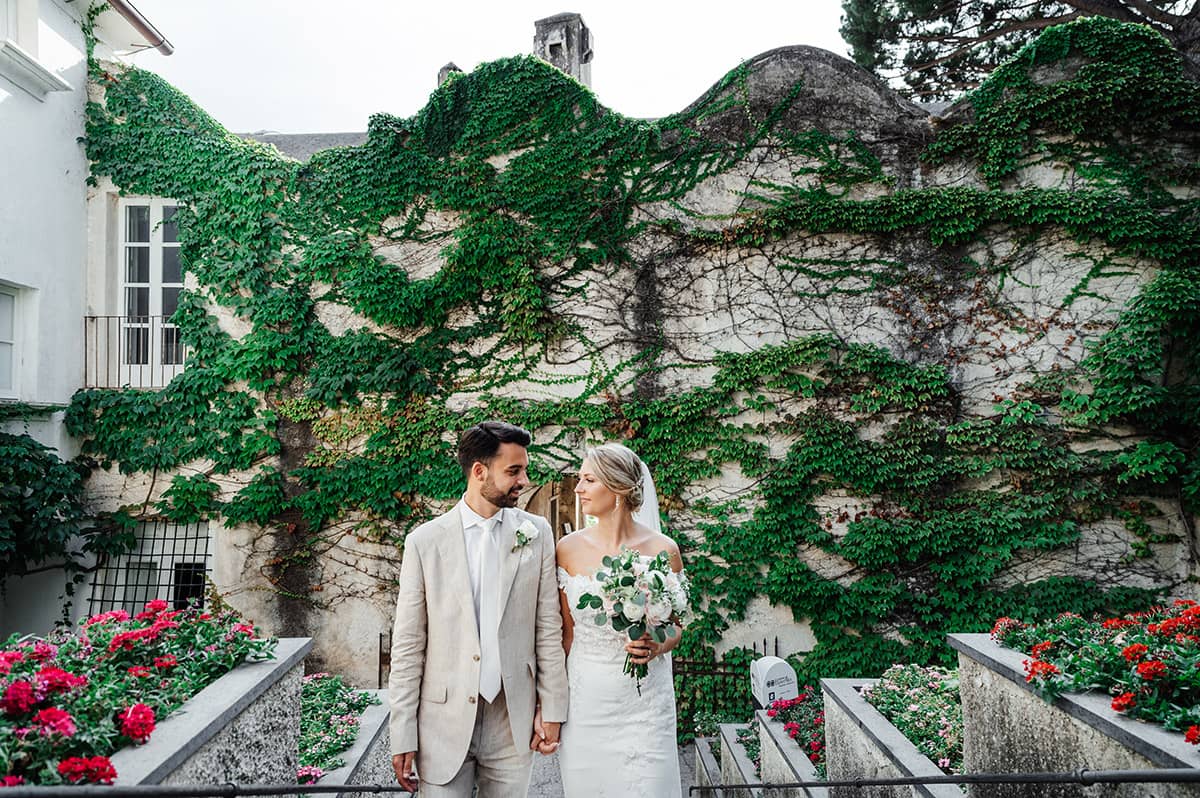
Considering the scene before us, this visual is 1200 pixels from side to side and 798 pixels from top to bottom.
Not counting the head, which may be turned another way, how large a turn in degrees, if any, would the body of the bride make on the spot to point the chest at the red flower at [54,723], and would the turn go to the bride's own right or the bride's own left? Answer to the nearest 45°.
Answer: approximately 45° to the bride's own right

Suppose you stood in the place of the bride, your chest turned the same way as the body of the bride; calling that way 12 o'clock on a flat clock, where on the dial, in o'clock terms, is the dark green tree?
The dark green tree is roughly at 7 o'clock from the bride.

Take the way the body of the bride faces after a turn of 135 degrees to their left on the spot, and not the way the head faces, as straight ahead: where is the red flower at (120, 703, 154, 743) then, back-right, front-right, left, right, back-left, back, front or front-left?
back

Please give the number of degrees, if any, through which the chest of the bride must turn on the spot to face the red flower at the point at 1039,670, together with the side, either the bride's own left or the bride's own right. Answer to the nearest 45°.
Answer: approximately 90° to the bride's own left

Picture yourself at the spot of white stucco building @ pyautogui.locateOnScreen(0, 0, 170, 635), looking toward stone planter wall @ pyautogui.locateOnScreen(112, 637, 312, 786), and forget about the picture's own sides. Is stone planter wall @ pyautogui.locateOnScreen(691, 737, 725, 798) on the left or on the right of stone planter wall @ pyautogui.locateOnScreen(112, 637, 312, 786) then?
left

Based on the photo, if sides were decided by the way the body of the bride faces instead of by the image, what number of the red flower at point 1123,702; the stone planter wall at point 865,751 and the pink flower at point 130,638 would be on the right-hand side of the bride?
1

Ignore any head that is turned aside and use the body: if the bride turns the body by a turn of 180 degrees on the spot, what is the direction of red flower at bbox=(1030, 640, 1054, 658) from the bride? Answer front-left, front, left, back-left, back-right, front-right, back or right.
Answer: right

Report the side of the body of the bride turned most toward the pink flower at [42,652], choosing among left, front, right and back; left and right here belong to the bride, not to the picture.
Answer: right

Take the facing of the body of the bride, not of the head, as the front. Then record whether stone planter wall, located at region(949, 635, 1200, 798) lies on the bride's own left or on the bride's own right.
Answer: on the bride's own left

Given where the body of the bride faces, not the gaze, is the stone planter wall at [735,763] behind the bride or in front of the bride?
behind

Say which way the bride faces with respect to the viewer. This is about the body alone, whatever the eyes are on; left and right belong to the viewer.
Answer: facing the viewer

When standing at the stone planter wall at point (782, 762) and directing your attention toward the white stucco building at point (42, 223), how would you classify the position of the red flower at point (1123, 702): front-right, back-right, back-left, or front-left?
back-left

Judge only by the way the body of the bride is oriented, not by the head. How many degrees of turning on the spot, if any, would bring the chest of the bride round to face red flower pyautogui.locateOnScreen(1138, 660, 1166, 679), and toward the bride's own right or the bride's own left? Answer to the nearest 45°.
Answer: approximately 45° to the bride's own left

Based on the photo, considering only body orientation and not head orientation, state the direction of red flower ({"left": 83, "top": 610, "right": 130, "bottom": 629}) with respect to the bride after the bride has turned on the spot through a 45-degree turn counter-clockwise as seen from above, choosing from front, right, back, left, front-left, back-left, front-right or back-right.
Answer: back-right

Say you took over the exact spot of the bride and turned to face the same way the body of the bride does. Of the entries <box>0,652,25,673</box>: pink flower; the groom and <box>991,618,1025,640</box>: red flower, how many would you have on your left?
1

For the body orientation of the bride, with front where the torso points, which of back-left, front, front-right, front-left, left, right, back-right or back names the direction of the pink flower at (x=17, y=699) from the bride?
front-right
